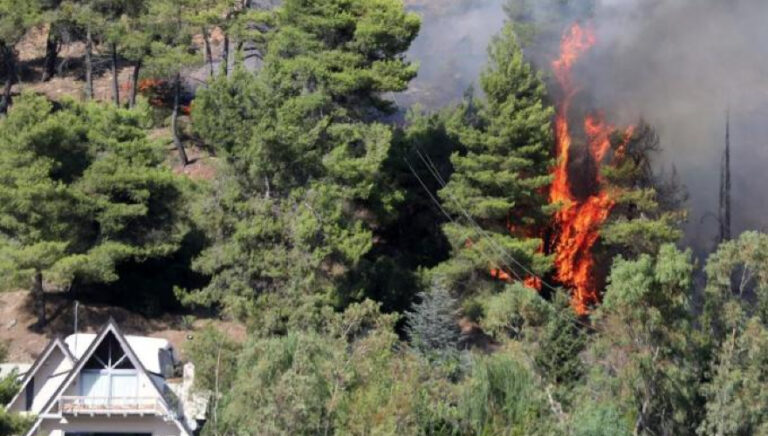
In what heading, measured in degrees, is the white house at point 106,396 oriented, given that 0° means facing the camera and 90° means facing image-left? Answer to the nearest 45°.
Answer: approximately 0°

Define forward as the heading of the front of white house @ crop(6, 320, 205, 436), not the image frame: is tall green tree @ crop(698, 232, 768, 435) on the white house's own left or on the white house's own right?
on the white house's own left
